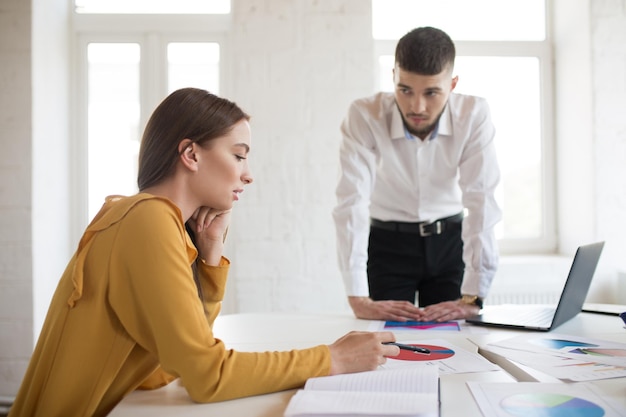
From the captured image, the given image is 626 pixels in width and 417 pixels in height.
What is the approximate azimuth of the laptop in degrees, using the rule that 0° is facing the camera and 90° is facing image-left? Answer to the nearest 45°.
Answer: approximately 90°

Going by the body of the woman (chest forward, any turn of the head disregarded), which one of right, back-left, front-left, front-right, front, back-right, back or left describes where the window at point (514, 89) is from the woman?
front-left

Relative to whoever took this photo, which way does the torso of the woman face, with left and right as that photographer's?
facing to the right of the viewer

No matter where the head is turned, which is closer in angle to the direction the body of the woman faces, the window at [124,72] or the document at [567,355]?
the document

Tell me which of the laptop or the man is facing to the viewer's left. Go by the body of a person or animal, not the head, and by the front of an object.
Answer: the laptop

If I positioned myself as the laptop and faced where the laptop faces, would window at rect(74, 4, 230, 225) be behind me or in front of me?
in front

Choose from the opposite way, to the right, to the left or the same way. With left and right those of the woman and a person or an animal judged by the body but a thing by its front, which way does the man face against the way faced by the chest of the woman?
to the right

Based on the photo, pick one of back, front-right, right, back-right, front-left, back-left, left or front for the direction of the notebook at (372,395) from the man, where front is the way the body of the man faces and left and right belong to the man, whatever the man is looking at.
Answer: front

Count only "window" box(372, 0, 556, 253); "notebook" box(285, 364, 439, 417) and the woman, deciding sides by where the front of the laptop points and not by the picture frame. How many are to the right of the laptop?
1

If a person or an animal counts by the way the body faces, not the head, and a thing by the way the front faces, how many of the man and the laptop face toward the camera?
1

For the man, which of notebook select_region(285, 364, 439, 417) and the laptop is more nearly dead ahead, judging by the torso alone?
the notebook

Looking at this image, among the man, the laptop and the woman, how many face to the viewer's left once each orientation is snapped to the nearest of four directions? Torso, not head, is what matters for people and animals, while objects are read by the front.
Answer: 1

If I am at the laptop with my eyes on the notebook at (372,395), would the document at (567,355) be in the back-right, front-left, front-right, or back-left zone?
front-left

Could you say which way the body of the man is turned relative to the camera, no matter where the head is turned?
toward the camera

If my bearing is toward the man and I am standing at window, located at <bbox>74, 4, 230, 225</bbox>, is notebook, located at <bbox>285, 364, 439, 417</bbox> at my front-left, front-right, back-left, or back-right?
front-right

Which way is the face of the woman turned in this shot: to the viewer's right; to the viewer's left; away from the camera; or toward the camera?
to the viewer's right

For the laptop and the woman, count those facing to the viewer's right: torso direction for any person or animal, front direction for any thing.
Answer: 1
